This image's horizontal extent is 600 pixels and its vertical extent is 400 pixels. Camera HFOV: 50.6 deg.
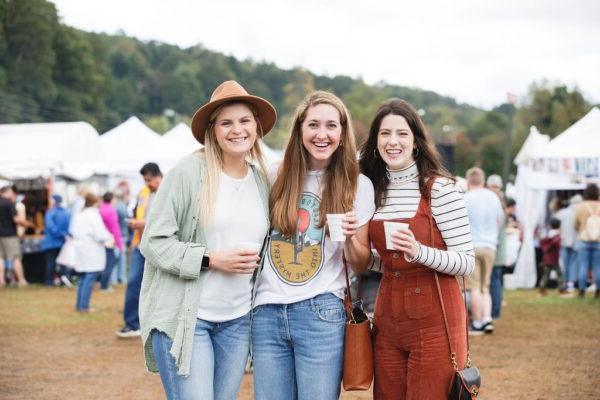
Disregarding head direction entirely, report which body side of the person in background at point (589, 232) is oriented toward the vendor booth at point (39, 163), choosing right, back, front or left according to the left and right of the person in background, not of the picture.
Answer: left

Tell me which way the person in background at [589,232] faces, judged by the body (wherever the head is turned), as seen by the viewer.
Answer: away from the camera

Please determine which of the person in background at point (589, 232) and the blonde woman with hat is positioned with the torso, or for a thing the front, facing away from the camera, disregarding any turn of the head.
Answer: the person in background

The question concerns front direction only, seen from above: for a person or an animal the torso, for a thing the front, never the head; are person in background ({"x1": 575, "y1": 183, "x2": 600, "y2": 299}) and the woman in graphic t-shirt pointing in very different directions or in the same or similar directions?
very different directions

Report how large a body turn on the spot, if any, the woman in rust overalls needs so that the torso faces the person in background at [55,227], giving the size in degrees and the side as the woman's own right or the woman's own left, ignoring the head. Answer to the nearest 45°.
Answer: approximately 90° to the woman's own right

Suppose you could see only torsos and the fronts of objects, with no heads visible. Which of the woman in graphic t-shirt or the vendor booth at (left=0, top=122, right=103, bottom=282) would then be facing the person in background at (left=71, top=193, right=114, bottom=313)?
the vendor booth

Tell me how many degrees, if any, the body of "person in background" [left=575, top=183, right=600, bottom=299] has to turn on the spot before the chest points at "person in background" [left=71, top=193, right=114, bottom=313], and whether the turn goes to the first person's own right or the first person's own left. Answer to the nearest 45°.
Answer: approximately 135° to the first person's own left

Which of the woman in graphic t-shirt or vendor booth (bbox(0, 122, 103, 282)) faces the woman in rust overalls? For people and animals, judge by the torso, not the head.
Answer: the vendor booth
